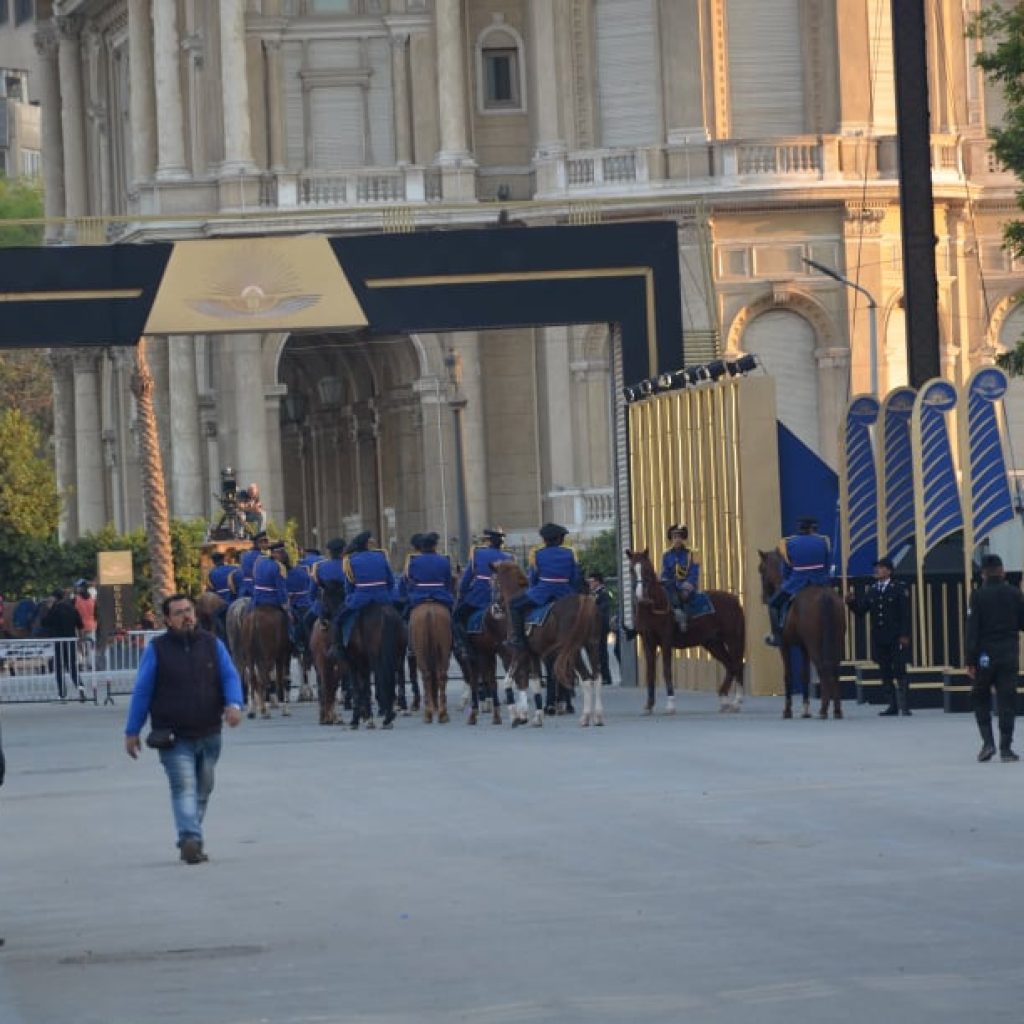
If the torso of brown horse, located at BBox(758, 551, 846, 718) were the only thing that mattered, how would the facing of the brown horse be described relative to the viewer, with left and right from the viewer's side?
facing away from the viewer and to the left of the viewer

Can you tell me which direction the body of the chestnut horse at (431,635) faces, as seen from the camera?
away from the camera

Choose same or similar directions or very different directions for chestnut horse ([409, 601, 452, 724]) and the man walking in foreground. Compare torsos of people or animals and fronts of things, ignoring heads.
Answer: very different directions

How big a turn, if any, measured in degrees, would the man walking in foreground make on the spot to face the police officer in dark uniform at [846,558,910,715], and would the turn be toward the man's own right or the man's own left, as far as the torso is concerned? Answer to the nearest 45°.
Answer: approximately 135° to the man's own left

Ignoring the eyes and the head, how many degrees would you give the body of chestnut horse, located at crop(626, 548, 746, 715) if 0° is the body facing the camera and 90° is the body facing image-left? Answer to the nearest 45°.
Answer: approximately 45°

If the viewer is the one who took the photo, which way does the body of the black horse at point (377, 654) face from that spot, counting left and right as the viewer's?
facing away from the viewer

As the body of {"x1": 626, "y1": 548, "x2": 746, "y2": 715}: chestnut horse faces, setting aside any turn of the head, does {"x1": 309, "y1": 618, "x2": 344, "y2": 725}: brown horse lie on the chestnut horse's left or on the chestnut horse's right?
on the chestnut horse's right

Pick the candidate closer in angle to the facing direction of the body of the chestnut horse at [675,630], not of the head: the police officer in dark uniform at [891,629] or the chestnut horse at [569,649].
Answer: the chestnut horse
